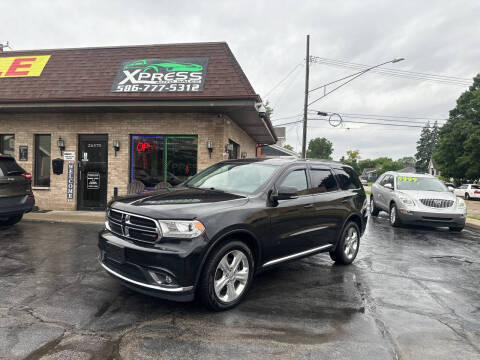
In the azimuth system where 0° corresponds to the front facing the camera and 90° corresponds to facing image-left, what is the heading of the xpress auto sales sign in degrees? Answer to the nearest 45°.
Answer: approximately 0°

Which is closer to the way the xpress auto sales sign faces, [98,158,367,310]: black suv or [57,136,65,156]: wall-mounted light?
the black suv

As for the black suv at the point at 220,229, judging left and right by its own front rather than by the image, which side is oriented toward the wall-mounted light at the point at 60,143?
right

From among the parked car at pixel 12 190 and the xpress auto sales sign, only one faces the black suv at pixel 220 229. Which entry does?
the xpress auto sales sign

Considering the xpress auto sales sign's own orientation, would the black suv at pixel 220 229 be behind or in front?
in front

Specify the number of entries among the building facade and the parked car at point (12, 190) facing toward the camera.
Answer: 1

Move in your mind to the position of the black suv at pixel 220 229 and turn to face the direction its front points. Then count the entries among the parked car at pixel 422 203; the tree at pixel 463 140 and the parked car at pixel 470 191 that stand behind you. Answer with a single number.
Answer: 3

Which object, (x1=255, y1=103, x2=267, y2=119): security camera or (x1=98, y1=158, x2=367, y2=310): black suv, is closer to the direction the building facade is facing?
the black suv
